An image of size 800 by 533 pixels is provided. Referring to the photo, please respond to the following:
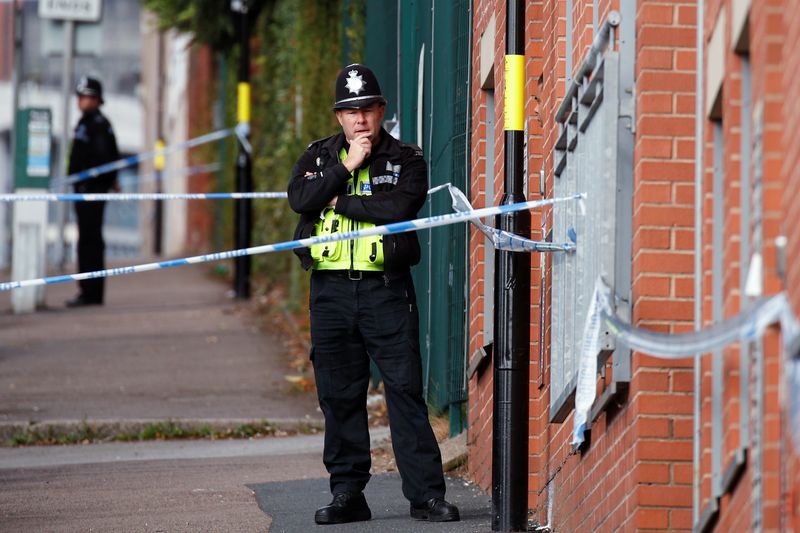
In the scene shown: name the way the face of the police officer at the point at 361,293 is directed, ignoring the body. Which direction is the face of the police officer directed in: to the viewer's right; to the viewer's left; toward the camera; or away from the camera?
toward the camera

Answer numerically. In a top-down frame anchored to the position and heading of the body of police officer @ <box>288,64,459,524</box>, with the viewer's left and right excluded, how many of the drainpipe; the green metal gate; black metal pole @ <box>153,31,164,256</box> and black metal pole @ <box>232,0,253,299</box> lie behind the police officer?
3

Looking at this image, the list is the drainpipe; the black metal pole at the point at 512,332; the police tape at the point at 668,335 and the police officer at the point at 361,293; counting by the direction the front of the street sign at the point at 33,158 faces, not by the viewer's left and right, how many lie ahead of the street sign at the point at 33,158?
4

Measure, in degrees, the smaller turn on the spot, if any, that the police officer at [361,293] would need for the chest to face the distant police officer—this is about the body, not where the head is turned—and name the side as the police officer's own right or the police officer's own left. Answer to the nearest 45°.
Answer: approximately 180°

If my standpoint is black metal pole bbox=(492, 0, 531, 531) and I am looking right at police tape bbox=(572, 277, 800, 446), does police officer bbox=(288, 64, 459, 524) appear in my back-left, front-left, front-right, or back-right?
back-right

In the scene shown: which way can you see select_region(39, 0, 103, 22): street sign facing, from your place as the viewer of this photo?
facing the viewer

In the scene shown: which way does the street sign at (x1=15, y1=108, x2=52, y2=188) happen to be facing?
toward the camera

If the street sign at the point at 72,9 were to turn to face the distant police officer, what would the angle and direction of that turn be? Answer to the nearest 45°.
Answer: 0° — it already faces them

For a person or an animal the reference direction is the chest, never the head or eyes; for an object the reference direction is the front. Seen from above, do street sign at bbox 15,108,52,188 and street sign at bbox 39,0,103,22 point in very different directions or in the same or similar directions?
same or similar directions

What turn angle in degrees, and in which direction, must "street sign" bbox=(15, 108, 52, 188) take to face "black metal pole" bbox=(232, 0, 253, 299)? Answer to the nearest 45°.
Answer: approximately 90° to its left

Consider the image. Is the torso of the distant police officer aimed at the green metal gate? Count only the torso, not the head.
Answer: no

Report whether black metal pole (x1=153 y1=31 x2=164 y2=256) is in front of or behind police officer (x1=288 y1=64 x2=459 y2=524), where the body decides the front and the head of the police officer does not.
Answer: behind

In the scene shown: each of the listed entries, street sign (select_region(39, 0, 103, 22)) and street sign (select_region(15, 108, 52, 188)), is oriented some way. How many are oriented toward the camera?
2

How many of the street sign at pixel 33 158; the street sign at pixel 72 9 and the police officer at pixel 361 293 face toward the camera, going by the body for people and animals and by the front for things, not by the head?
3

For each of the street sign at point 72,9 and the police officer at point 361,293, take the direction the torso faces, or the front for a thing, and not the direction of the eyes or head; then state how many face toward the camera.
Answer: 2
